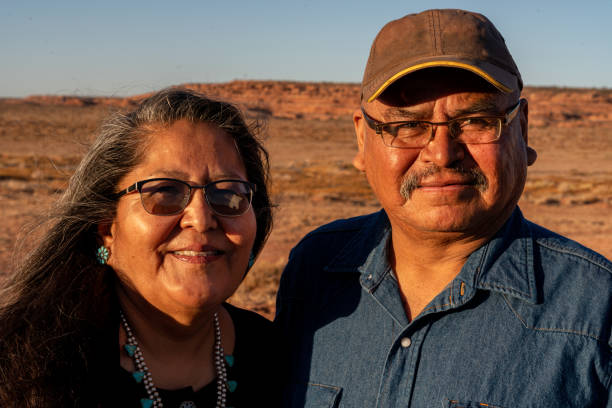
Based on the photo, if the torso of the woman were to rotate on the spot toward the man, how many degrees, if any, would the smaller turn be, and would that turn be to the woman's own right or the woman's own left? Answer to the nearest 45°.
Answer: approximately 45° to the woman's own left

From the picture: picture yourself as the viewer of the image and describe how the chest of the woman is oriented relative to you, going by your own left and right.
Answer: facing the viewer and to the right of the viewer

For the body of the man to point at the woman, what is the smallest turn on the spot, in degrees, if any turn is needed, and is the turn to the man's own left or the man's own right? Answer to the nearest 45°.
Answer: approximately 90° to the man's own right

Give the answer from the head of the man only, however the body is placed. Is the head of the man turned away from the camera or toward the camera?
toward the camera

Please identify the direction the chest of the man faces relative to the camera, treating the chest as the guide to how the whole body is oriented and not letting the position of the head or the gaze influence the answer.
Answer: toward the camera

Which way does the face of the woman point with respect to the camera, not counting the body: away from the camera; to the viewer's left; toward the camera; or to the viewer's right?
toward the camera

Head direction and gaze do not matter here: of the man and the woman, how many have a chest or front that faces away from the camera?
0
